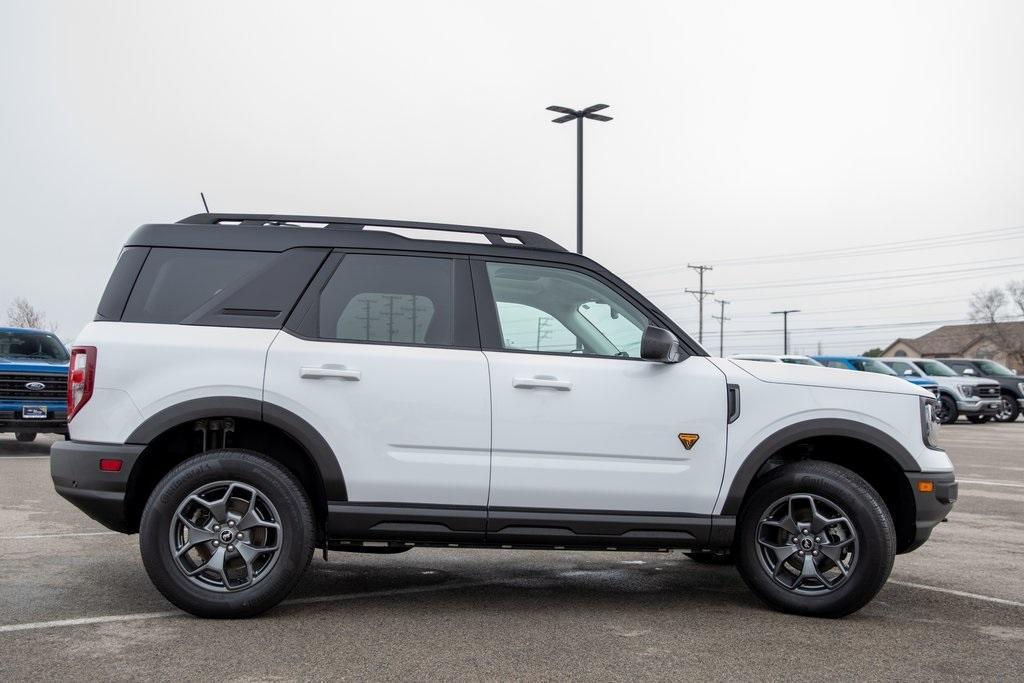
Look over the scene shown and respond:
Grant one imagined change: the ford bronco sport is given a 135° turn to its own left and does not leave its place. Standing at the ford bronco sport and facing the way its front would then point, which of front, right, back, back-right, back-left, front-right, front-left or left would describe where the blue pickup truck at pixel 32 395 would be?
front

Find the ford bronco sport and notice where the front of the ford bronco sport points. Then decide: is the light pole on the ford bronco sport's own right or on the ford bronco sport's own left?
on the ford bronco sport's own left

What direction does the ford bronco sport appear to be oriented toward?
to the viewer's right
